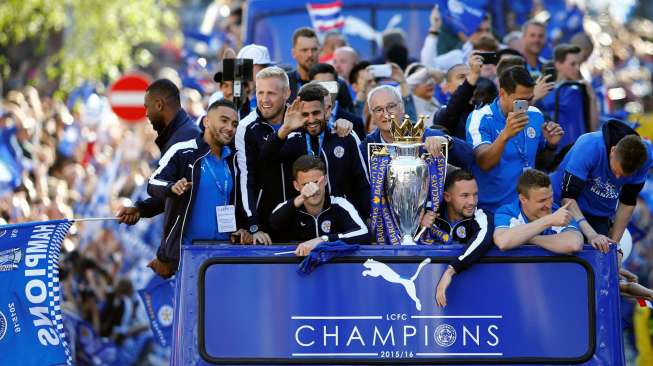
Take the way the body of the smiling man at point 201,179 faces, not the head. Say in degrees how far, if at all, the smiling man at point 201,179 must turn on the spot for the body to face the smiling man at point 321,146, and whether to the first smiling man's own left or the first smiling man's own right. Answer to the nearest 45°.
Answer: approximately 45° to the first smiling man's own left

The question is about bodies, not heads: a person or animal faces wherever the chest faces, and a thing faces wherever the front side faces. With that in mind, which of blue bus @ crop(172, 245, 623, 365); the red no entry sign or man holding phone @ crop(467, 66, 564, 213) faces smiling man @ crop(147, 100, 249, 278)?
the red no entry sign

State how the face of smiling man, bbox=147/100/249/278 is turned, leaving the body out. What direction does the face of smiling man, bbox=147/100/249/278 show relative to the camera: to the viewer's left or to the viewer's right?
to the viewer's right

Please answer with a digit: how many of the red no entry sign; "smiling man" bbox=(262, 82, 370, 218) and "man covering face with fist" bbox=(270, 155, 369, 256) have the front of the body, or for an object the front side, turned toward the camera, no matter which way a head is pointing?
3

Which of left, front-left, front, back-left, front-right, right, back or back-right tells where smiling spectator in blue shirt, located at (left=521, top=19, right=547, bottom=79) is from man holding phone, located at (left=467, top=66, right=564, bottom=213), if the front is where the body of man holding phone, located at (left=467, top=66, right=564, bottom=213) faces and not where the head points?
back-left

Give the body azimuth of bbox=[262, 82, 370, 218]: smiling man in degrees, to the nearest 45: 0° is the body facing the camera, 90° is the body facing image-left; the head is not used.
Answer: approximately 0°

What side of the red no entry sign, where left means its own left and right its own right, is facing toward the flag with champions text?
front
